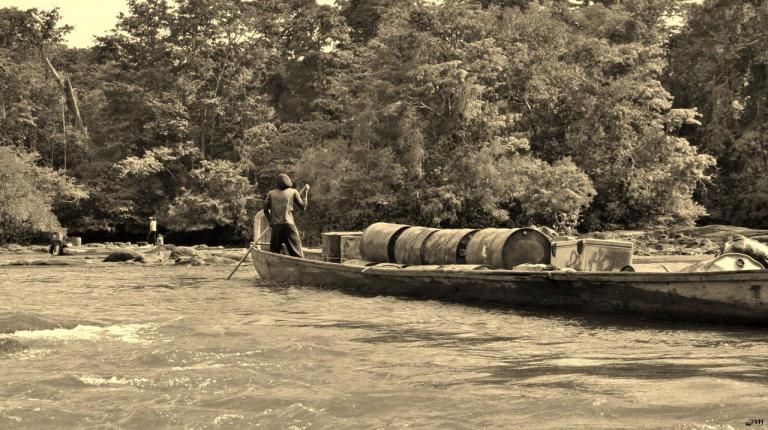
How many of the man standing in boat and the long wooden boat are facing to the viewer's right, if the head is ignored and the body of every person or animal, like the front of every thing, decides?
0

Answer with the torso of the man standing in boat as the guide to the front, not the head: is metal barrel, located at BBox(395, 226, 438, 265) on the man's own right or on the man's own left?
on the man's own right

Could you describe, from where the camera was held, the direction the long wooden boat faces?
facing away from the viewer and to the left of the viewer

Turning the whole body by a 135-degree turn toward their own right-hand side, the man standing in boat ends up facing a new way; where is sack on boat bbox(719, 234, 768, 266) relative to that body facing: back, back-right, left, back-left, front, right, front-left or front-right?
front

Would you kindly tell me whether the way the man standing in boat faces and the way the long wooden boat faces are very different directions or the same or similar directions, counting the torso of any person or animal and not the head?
same or similar directions

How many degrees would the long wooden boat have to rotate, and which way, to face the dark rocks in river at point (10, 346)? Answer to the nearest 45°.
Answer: approximately 90° to its left

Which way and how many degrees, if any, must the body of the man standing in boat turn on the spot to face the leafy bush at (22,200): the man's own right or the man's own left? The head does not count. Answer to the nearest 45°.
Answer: approximately 45° to the man's own left

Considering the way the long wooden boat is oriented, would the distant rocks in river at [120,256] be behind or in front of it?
in front

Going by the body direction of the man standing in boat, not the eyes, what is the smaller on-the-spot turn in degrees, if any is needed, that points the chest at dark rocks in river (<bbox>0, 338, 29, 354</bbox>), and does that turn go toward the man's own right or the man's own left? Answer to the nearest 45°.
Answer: approximately 180°

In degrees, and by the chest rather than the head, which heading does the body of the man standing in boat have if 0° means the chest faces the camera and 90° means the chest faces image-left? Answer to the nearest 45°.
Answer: approximately 180°
